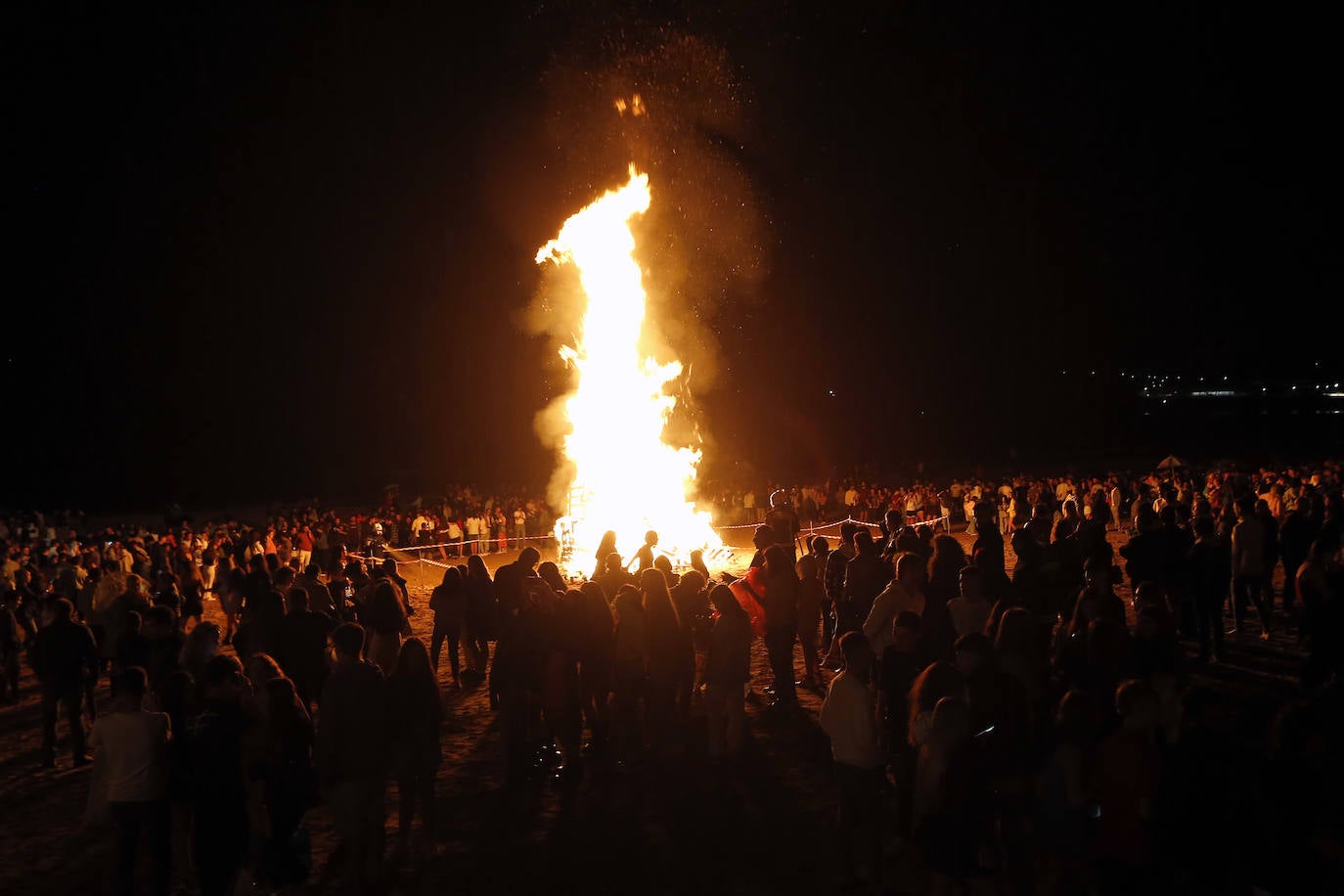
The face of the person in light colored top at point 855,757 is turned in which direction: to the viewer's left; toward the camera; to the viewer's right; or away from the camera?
away from the camera

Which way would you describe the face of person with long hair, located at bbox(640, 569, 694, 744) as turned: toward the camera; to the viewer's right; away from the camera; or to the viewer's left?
away from the camera

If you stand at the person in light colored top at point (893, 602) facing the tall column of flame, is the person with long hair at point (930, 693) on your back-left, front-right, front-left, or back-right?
back-left

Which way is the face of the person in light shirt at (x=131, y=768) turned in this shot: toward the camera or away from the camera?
away from the camera

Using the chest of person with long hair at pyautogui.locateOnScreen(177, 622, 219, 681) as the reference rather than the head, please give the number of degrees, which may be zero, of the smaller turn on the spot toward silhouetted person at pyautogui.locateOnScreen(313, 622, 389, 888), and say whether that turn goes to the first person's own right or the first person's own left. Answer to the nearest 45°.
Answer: approximately 135° to the first person's own right

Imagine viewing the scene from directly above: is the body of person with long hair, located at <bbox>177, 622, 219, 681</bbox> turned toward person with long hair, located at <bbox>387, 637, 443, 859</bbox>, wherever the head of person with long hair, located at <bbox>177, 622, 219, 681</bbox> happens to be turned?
no

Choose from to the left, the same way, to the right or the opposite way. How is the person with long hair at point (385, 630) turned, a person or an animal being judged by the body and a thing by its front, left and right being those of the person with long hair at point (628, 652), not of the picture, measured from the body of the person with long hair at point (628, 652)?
the same way

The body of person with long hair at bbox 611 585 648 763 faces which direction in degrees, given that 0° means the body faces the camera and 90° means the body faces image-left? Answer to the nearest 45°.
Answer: approximately 180°

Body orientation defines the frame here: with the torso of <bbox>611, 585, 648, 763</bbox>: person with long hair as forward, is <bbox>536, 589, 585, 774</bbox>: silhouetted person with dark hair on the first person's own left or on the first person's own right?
on the first person's own left

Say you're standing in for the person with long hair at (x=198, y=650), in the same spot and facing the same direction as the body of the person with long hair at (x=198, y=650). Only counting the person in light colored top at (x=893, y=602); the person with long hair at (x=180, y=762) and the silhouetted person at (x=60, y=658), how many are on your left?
1

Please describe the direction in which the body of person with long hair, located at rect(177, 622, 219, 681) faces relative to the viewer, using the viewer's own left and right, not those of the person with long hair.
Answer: facing away from the viewer and to the right of the viewer

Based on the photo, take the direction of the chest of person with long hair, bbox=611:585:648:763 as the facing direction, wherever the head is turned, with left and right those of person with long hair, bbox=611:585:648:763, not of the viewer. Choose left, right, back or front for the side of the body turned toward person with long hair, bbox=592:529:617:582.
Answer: front

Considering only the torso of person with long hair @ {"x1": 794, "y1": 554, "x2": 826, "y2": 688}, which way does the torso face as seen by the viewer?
away from the camera

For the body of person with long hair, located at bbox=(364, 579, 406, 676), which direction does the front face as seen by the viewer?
away from the camera

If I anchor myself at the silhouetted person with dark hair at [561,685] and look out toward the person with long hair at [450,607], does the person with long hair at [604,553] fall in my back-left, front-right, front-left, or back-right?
front-right

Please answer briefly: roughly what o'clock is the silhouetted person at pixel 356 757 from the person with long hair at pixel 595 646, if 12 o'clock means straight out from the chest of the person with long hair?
The silhouetted person is roughly at 7 o'clock from the person with long hair.

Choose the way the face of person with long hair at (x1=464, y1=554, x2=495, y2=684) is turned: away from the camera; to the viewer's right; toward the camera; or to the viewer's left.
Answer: away from the camera

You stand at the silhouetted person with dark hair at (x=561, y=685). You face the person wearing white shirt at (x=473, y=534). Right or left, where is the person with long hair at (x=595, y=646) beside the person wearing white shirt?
right
